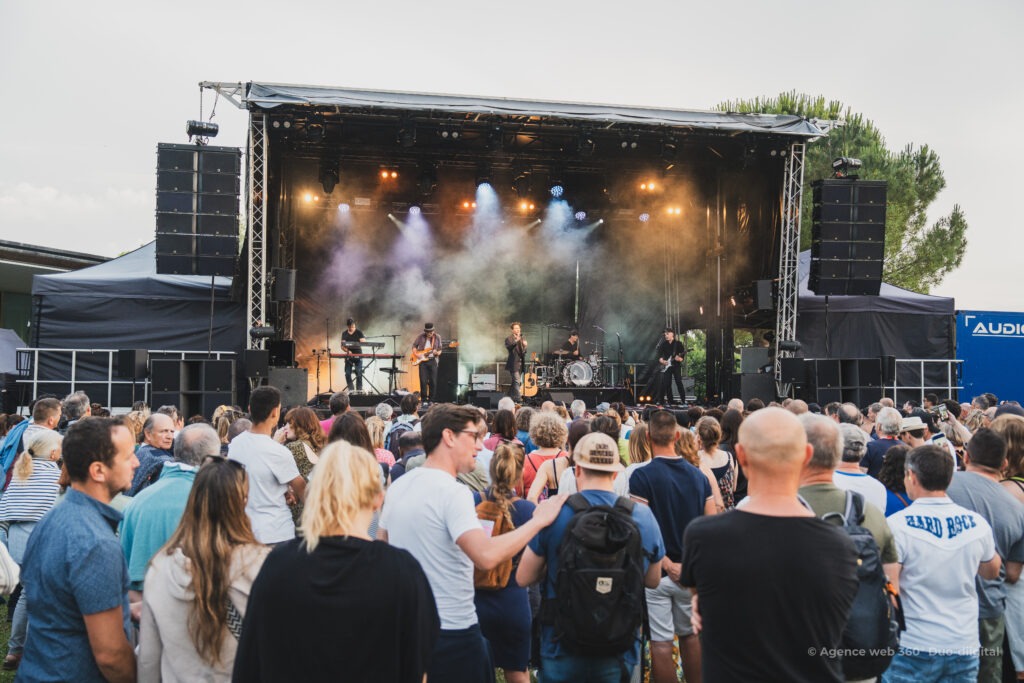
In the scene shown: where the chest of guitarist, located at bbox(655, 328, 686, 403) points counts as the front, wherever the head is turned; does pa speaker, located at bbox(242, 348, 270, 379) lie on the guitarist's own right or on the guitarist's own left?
on the guitarist's own right

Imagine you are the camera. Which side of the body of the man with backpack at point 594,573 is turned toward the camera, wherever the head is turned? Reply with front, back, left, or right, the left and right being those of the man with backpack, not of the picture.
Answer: back

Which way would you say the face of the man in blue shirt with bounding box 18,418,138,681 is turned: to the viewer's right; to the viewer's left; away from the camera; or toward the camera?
to the viewer's right

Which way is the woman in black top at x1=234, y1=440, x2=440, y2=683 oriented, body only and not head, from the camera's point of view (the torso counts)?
away from the camera

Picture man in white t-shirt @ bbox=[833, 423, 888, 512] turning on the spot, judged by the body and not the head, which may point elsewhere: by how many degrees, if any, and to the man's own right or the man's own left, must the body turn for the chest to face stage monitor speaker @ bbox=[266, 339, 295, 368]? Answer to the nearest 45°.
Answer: approximately 45° to the man's own left

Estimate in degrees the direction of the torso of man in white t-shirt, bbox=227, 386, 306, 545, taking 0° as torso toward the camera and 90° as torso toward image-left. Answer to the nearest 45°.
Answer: approximately 225°

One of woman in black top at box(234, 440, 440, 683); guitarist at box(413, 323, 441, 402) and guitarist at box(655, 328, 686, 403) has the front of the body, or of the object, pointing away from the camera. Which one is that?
the woman in black top

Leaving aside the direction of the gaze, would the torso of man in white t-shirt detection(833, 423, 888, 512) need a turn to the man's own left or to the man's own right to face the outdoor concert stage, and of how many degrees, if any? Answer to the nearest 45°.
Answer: approximately 45° to the man's own left

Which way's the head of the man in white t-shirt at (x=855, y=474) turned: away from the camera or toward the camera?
away from the camera

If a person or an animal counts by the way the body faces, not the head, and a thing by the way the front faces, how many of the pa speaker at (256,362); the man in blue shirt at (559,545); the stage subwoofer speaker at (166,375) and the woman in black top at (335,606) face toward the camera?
2

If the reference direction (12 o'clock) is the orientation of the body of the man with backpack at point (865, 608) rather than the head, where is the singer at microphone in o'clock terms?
The singer at microphone is roughly at 11 o'clock from the man with backpack.

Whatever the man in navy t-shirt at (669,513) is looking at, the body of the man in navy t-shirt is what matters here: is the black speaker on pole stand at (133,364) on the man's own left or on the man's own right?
on the man's own left

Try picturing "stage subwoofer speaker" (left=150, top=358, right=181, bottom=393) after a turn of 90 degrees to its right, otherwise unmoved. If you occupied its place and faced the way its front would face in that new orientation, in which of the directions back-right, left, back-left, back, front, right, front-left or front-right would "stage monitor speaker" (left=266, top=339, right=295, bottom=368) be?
back-right

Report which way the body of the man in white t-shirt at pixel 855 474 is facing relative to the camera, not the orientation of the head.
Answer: away from the camera

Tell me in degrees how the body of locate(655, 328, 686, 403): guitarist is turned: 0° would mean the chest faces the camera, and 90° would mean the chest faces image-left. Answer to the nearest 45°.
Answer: approximately 0°
